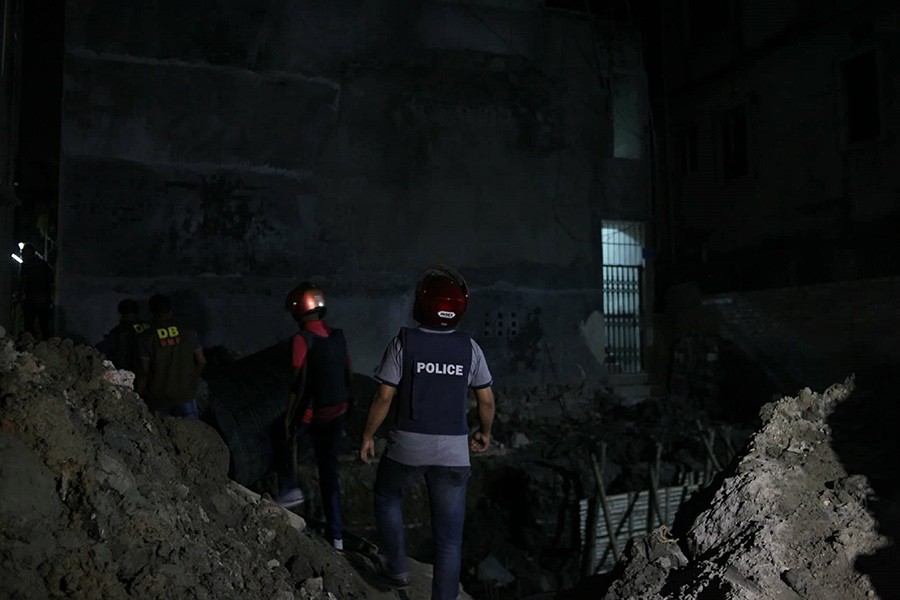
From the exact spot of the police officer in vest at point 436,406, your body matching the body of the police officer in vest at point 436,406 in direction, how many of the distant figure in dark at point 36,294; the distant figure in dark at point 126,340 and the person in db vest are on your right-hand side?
0

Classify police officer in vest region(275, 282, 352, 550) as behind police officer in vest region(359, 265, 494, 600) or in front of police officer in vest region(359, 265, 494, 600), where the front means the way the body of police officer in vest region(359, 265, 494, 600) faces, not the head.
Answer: in front

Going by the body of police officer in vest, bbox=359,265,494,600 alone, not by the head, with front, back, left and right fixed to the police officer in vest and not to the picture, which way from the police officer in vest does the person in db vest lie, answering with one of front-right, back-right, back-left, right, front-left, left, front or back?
front-left

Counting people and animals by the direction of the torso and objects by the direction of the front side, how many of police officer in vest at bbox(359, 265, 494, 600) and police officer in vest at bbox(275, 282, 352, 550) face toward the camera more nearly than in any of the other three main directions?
0

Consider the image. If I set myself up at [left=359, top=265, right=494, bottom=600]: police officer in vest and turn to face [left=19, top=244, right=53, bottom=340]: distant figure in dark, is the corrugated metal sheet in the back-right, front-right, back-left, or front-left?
front-right

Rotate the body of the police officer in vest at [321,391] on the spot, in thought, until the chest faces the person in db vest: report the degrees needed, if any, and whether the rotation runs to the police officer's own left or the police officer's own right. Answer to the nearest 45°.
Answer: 0° — they already face them

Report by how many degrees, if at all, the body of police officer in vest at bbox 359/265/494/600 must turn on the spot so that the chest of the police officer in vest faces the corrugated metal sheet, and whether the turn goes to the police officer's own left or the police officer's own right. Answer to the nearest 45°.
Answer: approximately 45° to the police officer's own right

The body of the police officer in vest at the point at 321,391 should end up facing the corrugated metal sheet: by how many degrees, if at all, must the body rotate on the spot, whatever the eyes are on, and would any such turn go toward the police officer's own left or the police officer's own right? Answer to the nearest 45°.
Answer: approximately 90° to the police officer's own right

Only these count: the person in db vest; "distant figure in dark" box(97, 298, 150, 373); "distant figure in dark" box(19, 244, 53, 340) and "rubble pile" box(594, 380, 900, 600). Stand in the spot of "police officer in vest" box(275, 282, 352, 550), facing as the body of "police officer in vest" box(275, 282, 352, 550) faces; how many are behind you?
1

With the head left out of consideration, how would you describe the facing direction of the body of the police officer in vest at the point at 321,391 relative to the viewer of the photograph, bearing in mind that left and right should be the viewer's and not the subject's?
facing away from the viewer and to the left of the viewer

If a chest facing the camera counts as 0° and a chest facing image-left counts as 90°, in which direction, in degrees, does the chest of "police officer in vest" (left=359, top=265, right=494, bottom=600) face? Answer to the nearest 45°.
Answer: approximately 180°

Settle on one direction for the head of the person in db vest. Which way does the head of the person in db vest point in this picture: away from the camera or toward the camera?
away from the camera
